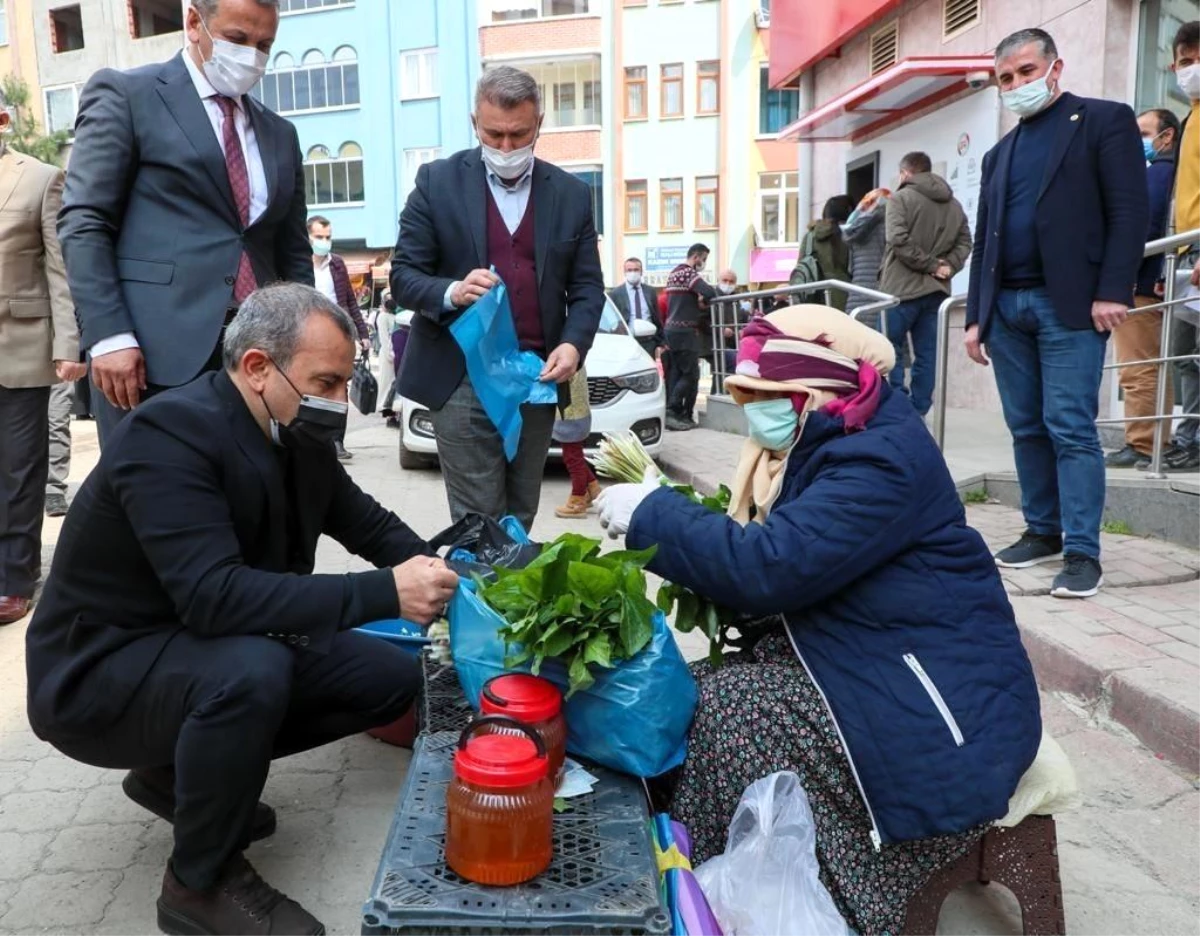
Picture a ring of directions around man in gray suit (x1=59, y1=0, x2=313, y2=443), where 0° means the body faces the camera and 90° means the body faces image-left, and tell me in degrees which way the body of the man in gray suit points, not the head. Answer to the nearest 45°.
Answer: approximately 315°

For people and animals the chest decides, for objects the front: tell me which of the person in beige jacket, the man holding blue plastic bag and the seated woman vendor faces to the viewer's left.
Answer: the seated woman vendor

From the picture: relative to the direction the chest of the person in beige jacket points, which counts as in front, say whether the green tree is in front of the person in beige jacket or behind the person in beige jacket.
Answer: behind

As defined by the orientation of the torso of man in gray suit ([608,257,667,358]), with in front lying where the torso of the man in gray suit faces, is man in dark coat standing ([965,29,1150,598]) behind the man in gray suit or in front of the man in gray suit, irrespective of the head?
in front

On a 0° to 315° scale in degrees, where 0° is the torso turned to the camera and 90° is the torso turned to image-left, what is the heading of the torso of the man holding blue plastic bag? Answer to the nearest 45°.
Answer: approximately 0°

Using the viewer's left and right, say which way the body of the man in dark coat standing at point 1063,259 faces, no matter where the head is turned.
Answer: facing the viewer and to the left of the viewer

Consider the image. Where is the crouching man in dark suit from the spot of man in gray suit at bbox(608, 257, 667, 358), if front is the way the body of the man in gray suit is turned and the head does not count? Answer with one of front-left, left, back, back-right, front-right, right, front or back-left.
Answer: front

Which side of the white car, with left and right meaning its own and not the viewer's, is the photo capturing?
front

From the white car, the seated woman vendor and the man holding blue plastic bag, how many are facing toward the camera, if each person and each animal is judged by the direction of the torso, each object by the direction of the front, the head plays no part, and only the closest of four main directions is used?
2

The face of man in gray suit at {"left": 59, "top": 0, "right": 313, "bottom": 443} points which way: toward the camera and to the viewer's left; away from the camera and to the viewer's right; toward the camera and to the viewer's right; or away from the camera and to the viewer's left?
toward the camera and to the viewer's right

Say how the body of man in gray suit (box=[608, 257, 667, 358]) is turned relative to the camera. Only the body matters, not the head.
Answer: toward the camera

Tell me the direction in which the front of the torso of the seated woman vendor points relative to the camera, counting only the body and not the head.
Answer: to the viewer's left
